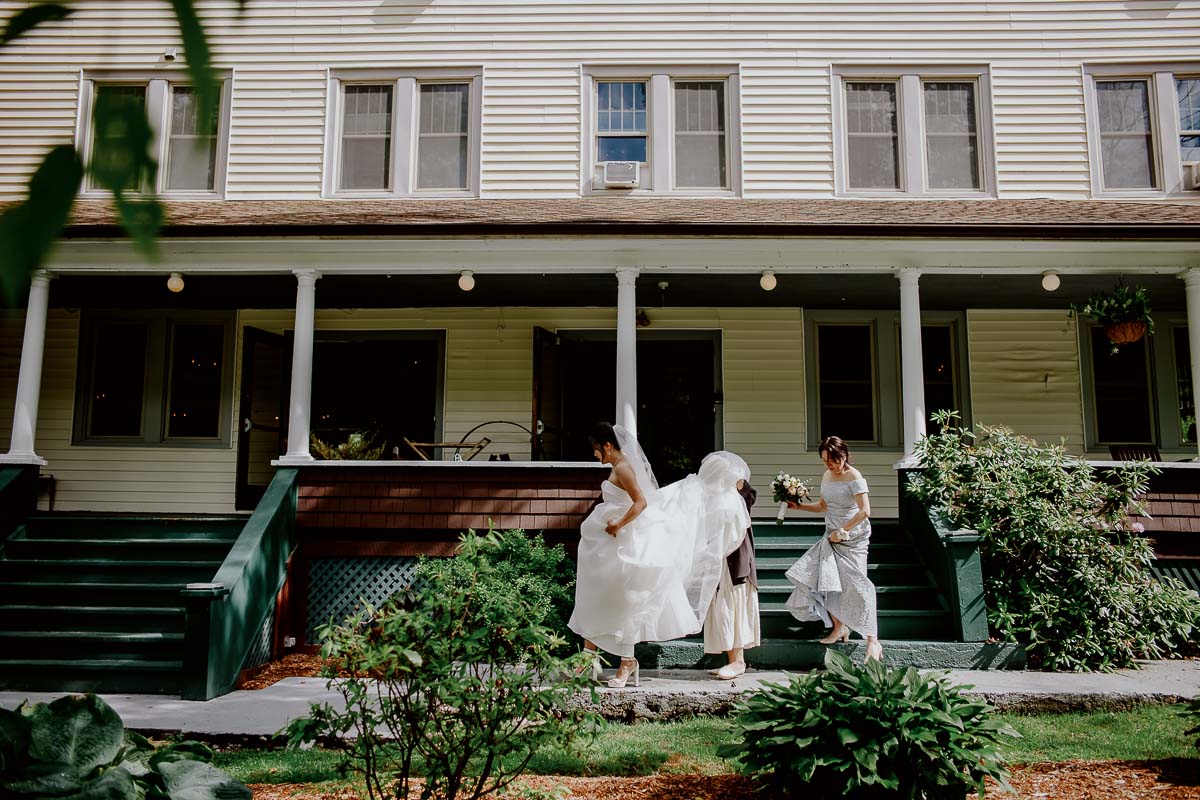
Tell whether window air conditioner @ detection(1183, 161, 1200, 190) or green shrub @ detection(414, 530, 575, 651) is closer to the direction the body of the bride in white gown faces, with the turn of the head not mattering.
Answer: the green shrub

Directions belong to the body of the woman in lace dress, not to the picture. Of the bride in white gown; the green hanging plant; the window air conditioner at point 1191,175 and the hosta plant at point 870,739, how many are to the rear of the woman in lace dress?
2

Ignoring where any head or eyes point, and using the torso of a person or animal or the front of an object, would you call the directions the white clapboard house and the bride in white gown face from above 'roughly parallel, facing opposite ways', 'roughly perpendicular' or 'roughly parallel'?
roughly perpendicular

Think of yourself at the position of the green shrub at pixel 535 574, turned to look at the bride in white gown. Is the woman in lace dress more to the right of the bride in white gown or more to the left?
left

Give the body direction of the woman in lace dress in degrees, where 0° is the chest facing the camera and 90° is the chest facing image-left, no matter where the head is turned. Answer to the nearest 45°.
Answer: approximately 45°

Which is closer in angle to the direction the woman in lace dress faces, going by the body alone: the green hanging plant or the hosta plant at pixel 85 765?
the hosta plant

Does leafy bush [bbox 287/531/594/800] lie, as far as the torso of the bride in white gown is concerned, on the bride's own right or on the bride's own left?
on the bride's own left

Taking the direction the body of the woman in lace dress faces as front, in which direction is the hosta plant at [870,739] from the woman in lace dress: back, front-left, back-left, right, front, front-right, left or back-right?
front-left

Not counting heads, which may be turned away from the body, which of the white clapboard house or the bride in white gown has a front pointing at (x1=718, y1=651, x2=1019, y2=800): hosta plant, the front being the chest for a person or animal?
the white clapboard house

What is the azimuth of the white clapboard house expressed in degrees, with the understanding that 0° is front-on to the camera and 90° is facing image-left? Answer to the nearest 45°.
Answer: approximately 0°

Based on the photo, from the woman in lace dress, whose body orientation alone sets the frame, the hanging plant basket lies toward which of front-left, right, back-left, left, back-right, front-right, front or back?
back

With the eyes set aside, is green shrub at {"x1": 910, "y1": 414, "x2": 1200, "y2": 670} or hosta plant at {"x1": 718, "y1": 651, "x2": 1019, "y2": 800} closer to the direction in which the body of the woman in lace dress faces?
the hosta plant

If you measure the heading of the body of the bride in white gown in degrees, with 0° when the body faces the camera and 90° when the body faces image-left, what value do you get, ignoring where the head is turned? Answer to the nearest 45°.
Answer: approximately 90°
